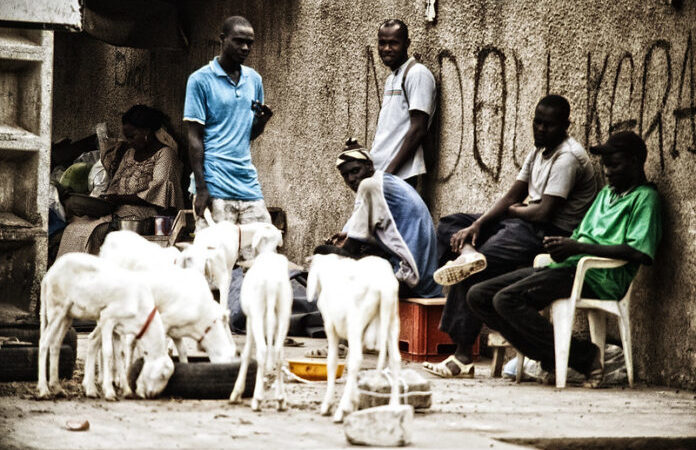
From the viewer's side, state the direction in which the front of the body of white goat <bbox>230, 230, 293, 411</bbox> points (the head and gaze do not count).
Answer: away from the camera

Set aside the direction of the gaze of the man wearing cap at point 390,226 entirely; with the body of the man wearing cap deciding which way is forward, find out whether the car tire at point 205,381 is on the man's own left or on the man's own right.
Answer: on the man's own left

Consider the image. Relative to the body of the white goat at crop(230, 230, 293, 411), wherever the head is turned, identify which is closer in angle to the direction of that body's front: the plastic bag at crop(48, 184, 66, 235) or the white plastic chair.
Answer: the plastic bag

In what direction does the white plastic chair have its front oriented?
to the viewer's left

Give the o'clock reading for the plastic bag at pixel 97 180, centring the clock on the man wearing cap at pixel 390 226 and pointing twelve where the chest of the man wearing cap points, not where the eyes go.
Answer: The plastic bag is roughly at 2 o'clock from the man wearing cap.

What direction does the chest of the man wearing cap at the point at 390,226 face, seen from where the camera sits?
to the viewer's left

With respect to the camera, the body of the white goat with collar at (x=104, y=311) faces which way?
to the viewer's right

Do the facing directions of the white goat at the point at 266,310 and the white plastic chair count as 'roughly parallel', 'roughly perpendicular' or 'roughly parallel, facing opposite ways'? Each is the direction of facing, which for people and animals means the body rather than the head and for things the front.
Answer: roughly perpendicular
